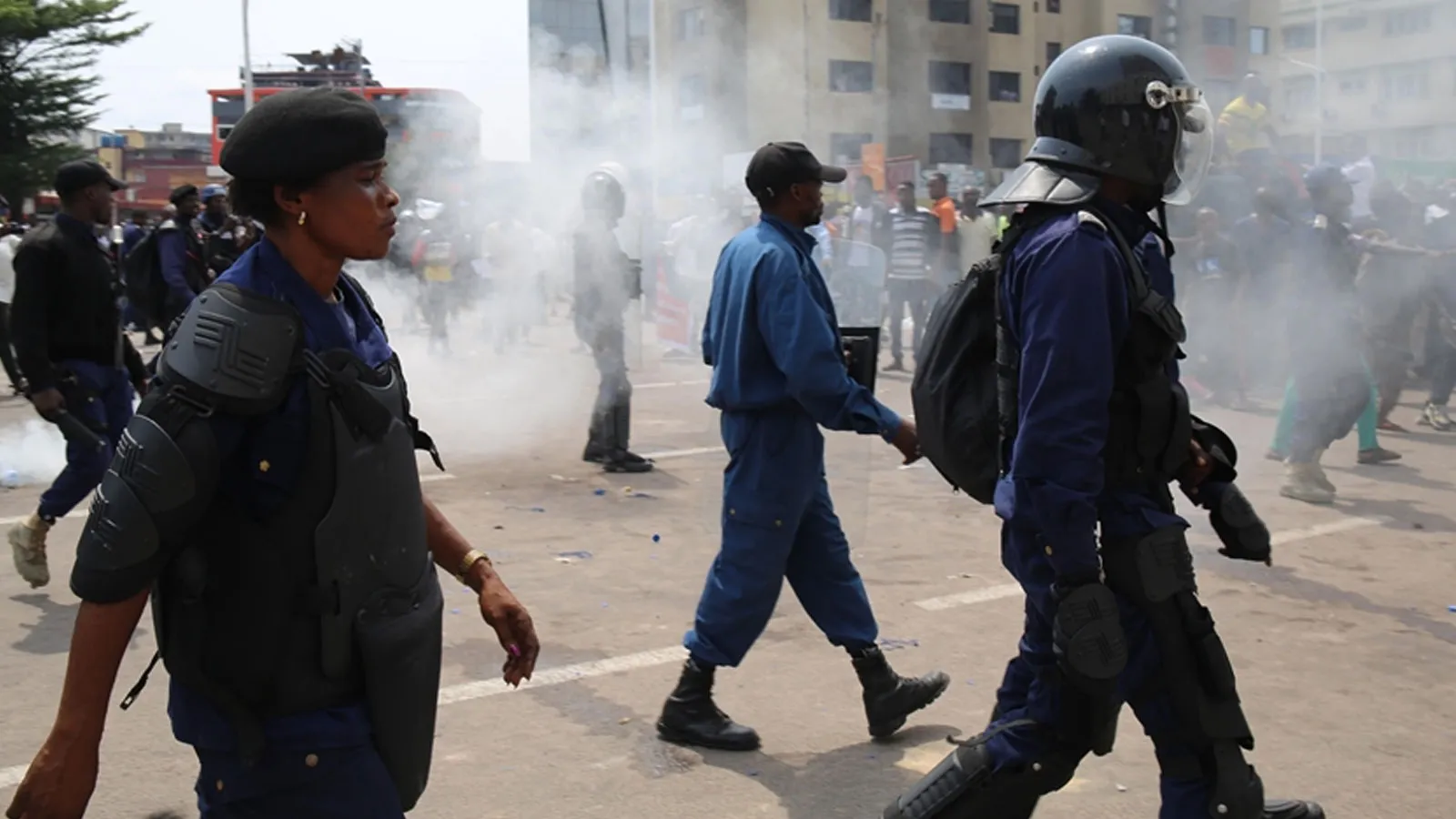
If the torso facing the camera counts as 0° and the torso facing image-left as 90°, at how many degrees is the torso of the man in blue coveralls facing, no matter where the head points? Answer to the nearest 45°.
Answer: approximately 270°

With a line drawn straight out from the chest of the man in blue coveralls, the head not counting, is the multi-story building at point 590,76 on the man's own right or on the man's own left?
on the man's own left

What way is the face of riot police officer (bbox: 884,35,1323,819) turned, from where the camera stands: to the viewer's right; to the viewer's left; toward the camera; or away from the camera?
to the viewer's right

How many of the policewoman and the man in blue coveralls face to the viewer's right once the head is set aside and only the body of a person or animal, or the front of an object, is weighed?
2

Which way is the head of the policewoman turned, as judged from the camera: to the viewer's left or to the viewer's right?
to the viewer's right

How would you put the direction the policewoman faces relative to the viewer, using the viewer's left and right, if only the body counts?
facing to the right of the viewer

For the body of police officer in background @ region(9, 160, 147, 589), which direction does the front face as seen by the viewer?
to the viewer's right

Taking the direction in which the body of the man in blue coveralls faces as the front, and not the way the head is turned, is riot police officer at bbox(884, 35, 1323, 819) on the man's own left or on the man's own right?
on the man's own right

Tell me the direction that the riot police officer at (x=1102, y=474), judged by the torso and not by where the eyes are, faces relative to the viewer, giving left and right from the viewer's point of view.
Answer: facing to the right of the viewer

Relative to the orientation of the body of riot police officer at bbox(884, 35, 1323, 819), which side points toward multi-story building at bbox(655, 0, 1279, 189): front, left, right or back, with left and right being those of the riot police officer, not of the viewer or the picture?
left

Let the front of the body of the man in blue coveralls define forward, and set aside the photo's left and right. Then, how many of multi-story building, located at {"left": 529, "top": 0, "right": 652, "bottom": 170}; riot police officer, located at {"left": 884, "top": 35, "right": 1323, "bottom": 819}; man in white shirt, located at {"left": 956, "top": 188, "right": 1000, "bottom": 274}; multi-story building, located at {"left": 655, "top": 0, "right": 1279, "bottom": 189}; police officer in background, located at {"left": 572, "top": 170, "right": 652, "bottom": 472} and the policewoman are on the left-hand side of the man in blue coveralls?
4

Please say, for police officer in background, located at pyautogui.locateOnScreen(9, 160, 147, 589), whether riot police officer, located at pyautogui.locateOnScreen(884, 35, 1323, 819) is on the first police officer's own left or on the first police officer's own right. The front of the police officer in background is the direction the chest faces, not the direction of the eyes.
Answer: on the first police officer's own right

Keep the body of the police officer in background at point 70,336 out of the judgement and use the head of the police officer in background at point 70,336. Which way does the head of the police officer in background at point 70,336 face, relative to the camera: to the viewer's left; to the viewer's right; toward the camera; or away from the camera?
to the viewer's right
